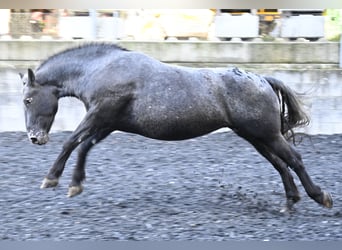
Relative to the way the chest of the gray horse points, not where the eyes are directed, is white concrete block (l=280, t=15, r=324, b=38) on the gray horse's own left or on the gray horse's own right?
on the gray horse's own right

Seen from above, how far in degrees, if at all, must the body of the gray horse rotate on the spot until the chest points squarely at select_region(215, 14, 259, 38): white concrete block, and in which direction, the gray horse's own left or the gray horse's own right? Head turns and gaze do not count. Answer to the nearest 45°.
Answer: approximately 90° to the gray horse's own right

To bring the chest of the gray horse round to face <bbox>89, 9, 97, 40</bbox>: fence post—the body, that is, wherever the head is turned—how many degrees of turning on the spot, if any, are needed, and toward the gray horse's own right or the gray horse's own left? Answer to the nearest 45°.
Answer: approximately 90° to the gray horse's own right

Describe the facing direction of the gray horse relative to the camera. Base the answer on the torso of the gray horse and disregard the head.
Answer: to the viewer's left
